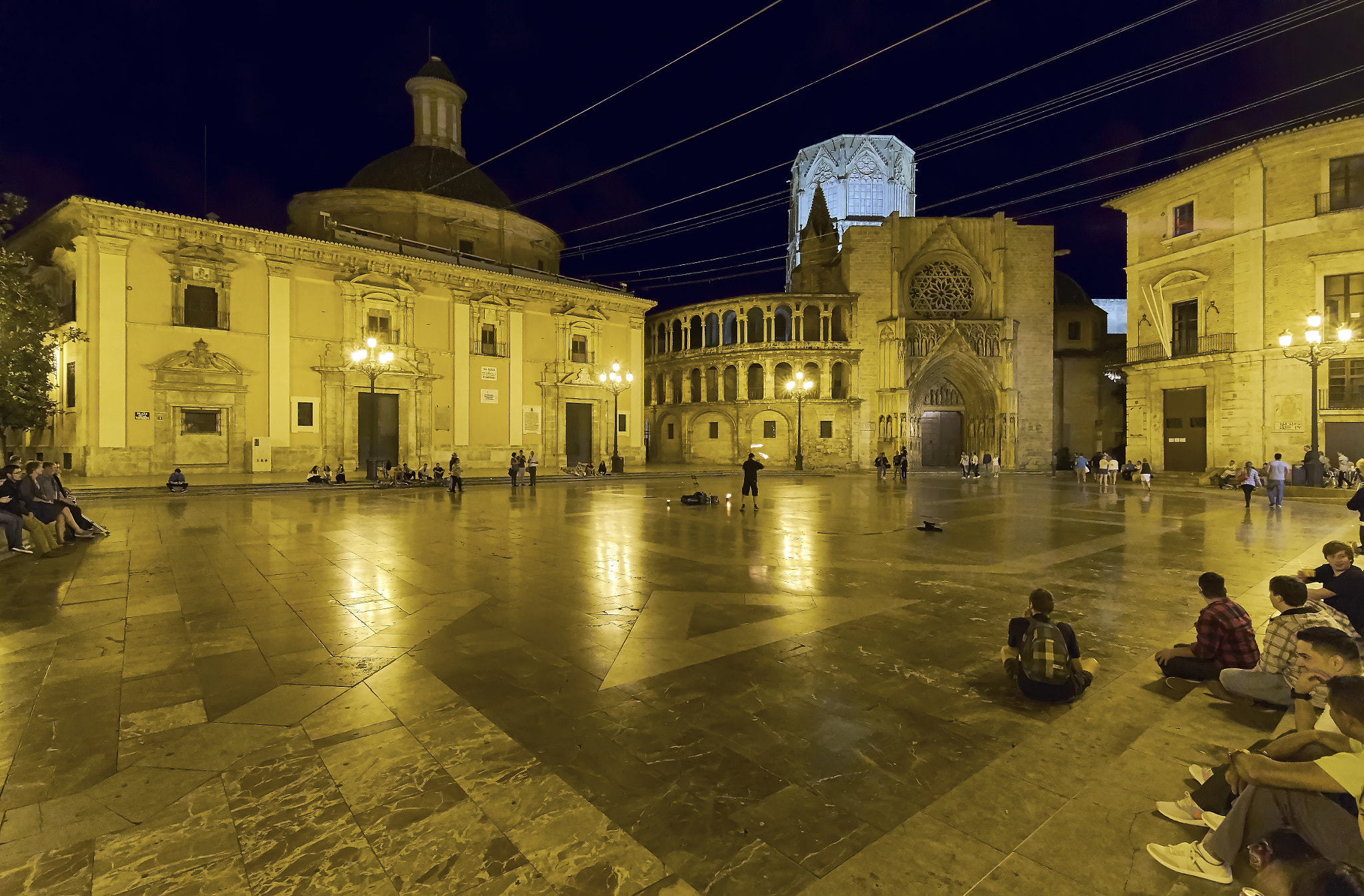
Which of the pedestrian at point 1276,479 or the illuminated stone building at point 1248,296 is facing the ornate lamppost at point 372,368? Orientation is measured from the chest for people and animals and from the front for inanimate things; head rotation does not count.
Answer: the illuminated stone building

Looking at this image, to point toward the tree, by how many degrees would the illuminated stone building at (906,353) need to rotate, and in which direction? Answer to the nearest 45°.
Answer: approximately 45° to its right

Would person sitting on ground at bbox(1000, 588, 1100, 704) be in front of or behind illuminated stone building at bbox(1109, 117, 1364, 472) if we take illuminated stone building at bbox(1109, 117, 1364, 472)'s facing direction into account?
in front

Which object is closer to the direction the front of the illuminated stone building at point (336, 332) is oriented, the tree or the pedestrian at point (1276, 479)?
the pedestrian

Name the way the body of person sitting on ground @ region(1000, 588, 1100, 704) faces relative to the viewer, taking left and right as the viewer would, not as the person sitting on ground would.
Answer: facing away from the viewer

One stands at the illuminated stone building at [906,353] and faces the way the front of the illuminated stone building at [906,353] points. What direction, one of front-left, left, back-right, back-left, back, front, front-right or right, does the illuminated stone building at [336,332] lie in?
front-right

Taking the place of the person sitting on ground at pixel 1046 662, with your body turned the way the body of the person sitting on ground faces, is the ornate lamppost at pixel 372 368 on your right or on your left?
on your left

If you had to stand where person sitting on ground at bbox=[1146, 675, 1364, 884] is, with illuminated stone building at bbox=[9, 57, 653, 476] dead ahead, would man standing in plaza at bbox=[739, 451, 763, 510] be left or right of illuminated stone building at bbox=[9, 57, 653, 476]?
right

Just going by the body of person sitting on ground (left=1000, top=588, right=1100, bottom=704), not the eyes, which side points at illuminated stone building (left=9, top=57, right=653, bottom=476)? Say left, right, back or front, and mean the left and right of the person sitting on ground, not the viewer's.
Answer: left
